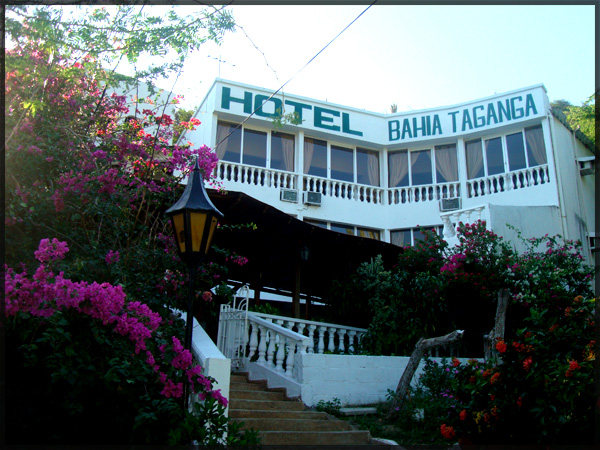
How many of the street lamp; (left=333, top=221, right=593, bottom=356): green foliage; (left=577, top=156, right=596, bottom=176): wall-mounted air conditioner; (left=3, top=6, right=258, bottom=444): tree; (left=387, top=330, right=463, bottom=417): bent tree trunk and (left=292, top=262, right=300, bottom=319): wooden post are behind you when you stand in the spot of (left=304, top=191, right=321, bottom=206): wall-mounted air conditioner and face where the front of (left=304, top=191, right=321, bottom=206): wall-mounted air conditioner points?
0

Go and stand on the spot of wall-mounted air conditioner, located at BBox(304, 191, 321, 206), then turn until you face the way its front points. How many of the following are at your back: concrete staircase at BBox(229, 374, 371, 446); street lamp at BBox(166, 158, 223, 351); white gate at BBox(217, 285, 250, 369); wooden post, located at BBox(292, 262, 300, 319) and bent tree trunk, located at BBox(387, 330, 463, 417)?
0

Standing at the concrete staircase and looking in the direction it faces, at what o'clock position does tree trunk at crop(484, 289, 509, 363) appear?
The tree trunk is roughly at 8 o'clock from the concrete staircase.

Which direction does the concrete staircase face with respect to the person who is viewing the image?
facing the viewer

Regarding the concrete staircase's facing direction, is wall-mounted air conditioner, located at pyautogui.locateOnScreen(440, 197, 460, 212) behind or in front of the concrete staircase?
behind

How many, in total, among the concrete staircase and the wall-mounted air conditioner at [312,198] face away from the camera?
0

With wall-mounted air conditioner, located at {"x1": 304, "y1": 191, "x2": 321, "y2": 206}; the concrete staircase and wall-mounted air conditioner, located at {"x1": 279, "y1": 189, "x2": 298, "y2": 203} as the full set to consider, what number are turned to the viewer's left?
0

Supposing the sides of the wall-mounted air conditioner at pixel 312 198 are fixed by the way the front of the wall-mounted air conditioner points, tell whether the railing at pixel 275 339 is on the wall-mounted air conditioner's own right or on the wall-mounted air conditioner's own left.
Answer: on the wall-mounted air conditioner's own right

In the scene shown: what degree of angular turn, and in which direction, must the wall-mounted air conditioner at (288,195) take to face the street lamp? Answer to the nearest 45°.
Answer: approximately 45° to its right

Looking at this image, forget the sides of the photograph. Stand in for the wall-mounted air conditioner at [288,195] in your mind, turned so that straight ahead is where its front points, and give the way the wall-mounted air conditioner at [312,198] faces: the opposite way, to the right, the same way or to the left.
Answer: the same way

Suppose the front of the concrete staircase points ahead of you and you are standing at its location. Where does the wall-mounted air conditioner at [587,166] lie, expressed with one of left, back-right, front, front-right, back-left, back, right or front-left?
back-left

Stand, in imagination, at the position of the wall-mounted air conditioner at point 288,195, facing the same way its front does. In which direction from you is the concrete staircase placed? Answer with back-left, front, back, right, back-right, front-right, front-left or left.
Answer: front-right

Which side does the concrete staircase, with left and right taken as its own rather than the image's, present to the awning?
back

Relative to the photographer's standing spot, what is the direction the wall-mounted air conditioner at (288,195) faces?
facing the viewer and to the right of the viewer
